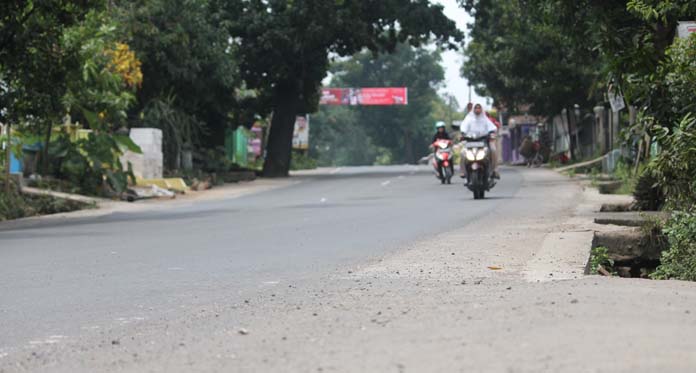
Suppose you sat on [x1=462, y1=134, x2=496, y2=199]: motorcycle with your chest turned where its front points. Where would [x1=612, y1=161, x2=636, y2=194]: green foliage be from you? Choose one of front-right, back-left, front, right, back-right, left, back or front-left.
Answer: back-left

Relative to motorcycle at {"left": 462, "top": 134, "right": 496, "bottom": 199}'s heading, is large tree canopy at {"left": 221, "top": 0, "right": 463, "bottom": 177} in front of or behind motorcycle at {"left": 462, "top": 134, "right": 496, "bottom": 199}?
behind

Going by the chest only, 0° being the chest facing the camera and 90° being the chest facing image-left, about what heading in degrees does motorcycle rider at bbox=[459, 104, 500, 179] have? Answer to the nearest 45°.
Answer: approximately 0°

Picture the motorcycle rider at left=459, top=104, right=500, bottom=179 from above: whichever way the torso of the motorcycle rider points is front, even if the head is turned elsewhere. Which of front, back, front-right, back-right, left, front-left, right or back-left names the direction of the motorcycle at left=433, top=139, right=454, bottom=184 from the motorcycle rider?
back

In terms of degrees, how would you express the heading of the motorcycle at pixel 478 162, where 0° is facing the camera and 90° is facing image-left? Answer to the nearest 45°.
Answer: approximately 0°
